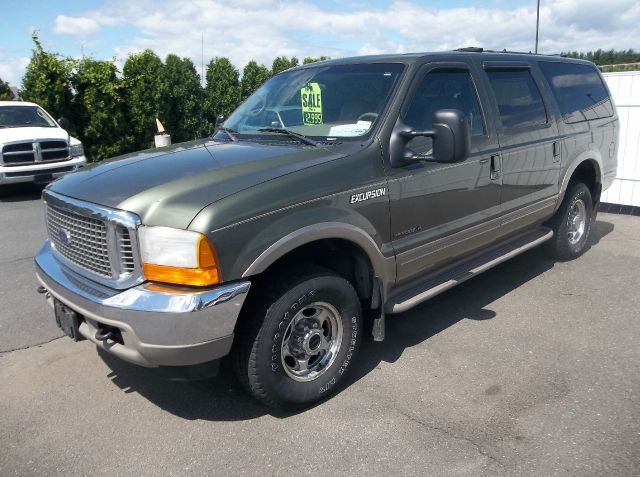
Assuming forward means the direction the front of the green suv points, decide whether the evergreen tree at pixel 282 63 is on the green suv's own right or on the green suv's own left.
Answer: on the green suv's own right

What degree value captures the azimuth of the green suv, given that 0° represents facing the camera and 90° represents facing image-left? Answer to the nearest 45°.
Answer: approximately 45°

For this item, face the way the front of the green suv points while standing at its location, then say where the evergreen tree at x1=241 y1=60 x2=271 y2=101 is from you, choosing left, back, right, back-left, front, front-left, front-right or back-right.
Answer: back-right

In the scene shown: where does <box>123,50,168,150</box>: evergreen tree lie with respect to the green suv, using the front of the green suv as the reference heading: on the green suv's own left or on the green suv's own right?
on the green suv's own right

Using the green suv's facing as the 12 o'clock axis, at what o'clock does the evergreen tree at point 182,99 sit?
The evergreen tree is roughly at 4 o'clock from the green suv.

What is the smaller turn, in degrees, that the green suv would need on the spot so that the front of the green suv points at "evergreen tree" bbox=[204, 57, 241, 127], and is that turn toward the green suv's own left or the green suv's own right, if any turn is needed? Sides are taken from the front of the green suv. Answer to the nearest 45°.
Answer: approximately 135° to the green suv's own right

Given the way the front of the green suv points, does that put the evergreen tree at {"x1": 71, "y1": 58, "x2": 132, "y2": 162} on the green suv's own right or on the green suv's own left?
on the green suv's own right

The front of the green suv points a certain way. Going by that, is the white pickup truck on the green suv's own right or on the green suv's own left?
on the green suv's own right
